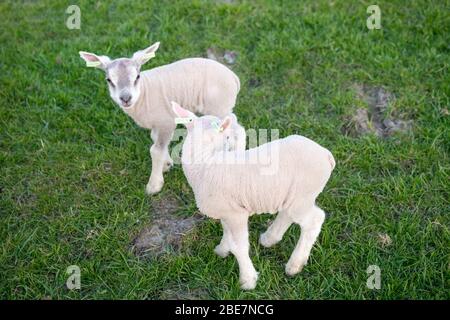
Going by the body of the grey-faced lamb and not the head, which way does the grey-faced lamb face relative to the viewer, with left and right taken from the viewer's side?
facing the viewer and to the left of the viewer

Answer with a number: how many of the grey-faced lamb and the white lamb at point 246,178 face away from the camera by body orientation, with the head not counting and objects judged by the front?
0

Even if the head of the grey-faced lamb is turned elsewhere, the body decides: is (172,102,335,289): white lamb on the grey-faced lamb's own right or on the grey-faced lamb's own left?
on the grey-faced lamb's own left

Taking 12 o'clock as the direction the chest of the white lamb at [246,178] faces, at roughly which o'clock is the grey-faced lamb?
The grey-faced lamb is roughly at 2 o'clock from the white lamb.

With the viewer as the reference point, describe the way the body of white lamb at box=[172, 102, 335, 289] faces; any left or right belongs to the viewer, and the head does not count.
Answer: facing to the left of the viewer
